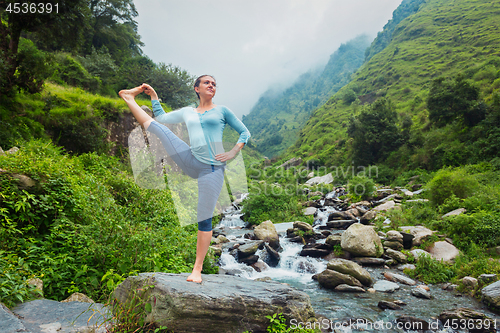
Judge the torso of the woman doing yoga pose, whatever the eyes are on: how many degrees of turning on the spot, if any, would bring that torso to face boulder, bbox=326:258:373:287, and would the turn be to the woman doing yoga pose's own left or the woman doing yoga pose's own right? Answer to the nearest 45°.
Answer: approximately 135° to the woman doing yoga pose's own left

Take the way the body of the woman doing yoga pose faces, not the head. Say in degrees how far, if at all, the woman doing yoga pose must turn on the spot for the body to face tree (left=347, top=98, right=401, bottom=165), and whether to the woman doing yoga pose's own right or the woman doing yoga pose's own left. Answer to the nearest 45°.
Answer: approximately 135° to the woman doing yoga pose's own left

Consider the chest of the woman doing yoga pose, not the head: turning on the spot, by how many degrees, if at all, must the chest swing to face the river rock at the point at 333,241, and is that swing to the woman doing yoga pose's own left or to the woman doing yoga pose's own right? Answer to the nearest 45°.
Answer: approximately 135° to the woman doing yoga pose's own left

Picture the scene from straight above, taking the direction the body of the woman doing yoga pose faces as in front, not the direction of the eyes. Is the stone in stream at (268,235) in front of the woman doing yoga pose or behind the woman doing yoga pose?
behind

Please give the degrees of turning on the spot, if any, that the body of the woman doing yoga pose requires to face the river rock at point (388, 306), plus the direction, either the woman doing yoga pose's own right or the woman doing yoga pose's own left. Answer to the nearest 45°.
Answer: approximately 135° to the woman doing yoga pose's own left

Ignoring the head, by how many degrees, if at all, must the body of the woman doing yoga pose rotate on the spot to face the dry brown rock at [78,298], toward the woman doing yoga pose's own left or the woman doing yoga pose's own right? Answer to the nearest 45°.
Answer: approximately 135° to the woman doing yoga pose's own right

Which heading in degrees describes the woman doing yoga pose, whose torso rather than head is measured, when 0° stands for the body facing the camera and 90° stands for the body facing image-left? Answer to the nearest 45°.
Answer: approximately 0°
